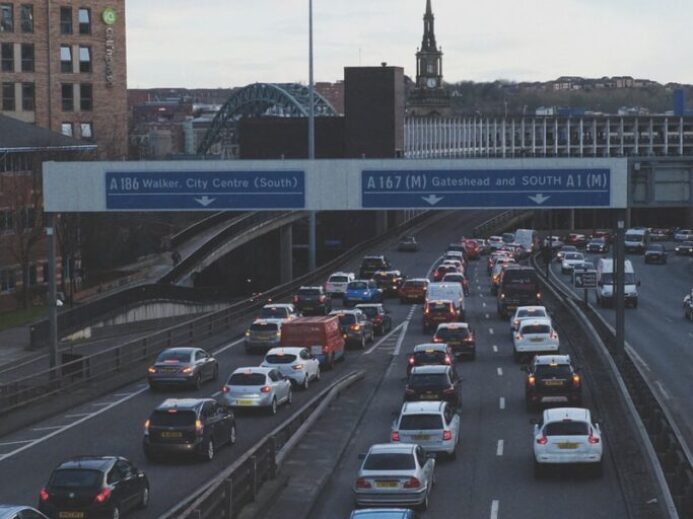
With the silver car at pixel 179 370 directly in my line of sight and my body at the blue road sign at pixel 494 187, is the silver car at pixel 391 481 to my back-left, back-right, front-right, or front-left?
front-left

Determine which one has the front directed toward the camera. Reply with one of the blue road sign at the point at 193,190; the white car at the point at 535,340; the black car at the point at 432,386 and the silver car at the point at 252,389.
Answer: the blue road sign

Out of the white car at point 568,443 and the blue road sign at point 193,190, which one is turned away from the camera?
the white car

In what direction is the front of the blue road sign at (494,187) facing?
toward the camera

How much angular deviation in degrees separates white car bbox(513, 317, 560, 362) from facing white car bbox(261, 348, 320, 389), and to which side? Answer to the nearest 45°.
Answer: approximately 135° to its left

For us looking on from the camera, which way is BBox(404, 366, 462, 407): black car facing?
facing away from the viewer

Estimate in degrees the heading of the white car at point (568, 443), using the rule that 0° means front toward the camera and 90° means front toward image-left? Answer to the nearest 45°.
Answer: approximately 180°

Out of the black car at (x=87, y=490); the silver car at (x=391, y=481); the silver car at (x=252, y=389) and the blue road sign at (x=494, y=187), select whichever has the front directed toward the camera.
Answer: the blue road sign

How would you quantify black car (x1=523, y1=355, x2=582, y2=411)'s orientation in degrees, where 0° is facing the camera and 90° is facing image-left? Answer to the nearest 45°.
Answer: approximately 180°

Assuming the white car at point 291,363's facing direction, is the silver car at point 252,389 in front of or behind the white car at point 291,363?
behind

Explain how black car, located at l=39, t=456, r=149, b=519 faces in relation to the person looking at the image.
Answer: facing away from the viewer and to the right of the viewer

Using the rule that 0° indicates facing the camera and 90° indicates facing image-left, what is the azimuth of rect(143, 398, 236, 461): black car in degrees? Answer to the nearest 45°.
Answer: approximately 225°

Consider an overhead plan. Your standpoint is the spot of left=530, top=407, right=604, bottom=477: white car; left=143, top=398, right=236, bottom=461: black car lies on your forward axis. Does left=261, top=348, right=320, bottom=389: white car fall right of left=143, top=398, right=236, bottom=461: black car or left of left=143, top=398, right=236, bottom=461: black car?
right

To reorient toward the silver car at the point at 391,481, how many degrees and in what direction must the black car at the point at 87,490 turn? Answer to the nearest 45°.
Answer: approximately 45° to its right

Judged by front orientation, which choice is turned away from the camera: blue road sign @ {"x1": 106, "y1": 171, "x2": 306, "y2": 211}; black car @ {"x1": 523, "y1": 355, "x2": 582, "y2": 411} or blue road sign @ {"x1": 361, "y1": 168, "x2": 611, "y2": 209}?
the black car
